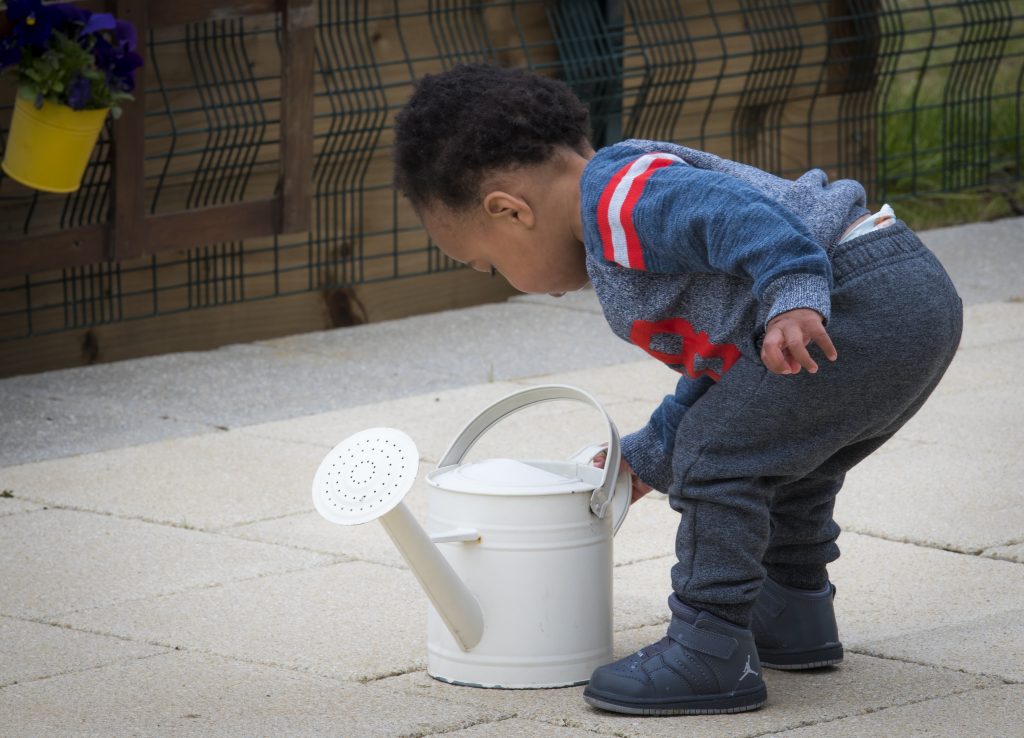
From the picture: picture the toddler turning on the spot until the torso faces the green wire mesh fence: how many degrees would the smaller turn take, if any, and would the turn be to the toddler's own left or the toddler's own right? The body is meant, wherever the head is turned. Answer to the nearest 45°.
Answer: approximately 90° to the toddler's own right

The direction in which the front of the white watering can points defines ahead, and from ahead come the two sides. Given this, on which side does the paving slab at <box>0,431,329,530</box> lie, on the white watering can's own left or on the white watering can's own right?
on the white watering can's own right

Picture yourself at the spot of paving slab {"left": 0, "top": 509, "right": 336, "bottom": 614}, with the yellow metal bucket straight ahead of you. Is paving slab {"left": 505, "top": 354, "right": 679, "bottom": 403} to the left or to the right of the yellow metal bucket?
right

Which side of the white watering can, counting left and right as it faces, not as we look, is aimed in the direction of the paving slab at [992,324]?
back

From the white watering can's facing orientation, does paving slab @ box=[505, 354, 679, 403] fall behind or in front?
behind

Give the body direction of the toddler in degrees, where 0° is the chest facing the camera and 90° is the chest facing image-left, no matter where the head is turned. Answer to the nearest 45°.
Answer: approximately 90°

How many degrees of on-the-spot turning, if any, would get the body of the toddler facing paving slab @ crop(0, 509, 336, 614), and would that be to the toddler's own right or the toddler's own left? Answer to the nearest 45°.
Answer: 0° — they already face it

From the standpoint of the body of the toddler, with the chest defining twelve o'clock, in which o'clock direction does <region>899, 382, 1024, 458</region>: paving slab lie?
The paving slab is roughly at 4 o'clock from the toddler.

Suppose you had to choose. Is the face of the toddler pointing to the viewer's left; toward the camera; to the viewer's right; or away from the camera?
to the viewer's left

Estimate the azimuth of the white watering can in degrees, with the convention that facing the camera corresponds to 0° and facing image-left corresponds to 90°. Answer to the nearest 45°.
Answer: approximately 45°

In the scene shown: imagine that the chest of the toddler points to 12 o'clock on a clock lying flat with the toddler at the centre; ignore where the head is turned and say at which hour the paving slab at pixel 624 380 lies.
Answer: The paving slab is roughly at 3 o'clock from the toddler.

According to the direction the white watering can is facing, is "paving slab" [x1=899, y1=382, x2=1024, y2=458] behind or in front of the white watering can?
behind
